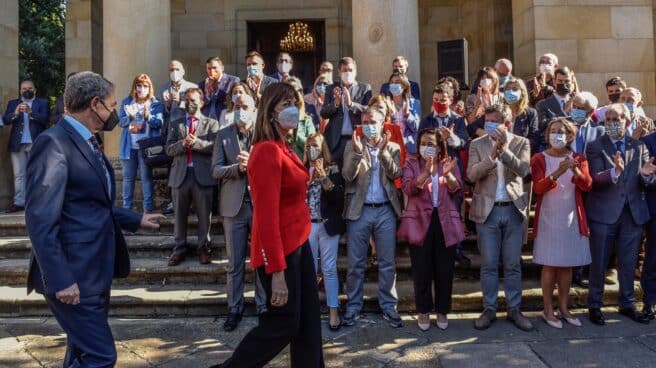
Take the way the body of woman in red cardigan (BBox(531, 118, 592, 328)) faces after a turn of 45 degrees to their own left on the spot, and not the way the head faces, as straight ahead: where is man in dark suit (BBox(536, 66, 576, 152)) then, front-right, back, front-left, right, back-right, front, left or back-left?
back-left

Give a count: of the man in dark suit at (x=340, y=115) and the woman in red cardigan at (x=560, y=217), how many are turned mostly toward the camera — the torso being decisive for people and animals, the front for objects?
2

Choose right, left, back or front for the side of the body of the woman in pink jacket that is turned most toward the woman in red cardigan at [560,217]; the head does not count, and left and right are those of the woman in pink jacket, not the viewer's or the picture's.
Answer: left

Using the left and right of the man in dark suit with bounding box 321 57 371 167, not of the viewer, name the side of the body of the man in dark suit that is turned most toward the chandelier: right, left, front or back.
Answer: back

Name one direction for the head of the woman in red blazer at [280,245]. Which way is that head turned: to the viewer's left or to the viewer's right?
to the viewer's right

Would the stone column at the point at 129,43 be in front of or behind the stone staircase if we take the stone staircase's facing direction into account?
behind

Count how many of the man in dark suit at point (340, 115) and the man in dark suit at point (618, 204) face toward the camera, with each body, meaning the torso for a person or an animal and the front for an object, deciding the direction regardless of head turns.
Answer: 2
